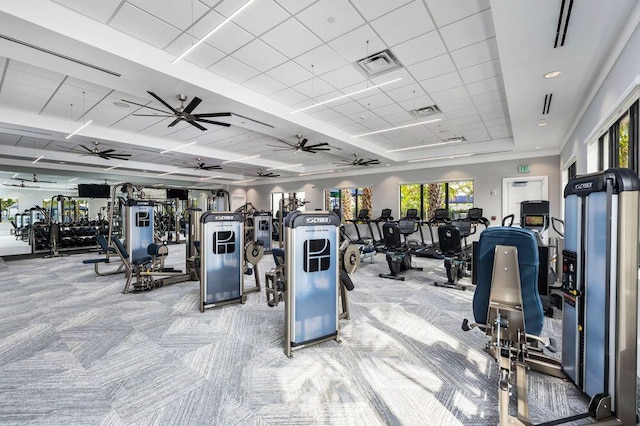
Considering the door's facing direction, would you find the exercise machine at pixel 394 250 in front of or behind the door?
in front

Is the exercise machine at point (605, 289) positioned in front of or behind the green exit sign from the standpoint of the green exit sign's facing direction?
in front

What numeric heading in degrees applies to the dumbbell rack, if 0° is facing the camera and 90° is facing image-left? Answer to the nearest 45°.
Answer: approximately 315°

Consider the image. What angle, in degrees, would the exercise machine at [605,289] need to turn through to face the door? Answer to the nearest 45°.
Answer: approximately 135° to its right

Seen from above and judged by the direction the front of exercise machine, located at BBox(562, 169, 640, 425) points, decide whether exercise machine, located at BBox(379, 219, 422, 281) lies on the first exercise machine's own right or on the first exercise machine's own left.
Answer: on the first exercise machine's own right

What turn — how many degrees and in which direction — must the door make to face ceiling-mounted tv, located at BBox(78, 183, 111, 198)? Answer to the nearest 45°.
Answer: approximately 45° to its right

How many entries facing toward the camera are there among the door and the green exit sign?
2

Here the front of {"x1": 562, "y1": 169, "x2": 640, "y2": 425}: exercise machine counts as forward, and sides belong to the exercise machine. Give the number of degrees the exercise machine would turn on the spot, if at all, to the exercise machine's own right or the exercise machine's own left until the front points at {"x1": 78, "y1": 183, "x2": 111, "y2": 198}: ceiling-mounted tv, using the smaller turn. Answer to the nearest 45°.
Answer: approximately 45° to the exercise machine's own right
